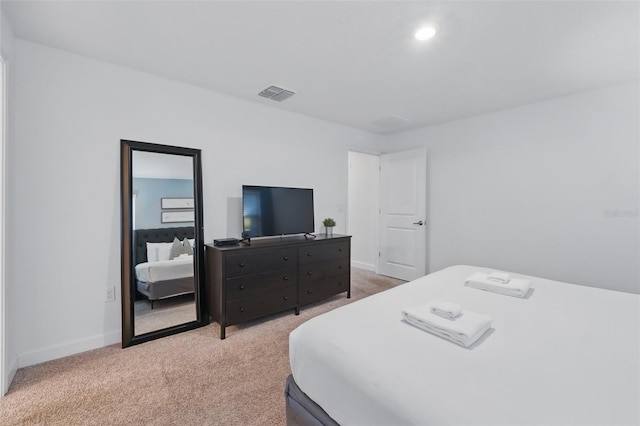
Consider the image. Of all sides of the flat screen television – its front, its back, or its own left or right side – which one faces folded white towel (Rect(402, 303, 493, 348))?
front

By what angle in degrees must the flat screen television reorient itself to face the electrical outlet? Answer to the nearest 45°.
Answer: approximately 135° to its right

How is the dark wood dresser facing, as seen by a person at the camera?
facing the viewer and to the right of the viewer

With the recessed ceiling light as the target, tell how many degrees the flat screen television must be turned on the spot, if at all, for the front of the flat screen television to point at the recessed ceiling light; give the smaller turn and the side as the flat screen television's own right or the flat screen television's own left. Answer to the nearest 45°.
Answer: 0° — it already faces it

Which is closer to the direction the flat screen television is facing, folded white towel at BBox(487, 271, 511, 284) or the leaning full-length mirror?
the folded white towel

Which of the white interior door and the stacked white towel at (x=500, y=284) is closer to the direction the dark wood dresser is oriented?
the stacked white towel

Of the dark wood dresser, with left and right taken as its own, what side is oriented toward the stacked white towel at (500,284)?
front

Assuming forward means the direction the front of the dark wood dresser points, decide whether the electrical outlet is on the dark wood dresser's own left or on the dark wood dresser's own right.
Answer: on the dark wood dresser's own right

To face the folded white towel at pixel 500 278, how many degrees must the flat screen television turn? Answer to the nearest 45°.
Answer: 0° — it already faces it

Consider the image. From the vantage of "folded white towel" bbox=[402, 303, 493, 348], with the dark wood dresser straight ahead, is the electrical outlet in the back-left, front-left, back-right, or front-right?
front-left

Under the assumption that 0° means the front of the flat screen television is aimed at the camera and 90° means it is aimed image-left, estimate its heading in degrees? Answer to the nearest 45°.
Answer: approximately 315°
